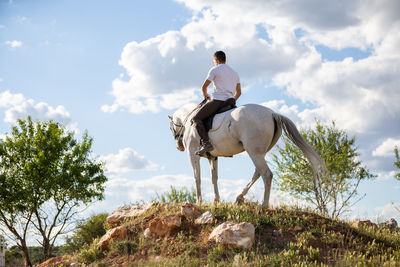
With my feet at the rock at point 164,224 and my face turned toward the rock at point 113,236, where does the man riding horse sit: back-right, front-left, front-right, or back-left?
back-right

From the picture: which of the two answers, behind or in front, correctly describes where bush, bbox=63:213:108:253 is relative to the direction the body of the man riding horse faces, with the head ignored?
in front

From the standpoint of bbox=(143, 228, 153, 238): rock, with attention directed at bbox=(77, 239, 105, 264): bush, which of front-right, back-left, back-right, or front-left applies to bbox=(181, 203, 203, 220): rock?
back-right

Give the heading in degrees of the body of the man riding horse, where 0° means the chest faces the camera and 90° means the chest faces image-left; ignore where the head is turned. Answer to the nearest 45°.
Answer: approximately 135°

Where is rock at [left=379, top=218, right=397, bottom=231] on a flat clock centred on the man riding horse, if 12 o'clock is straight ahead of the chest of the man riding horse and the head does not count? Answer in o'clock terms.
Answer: The rock is roughly at 3 o'clock from the man riding horse.
